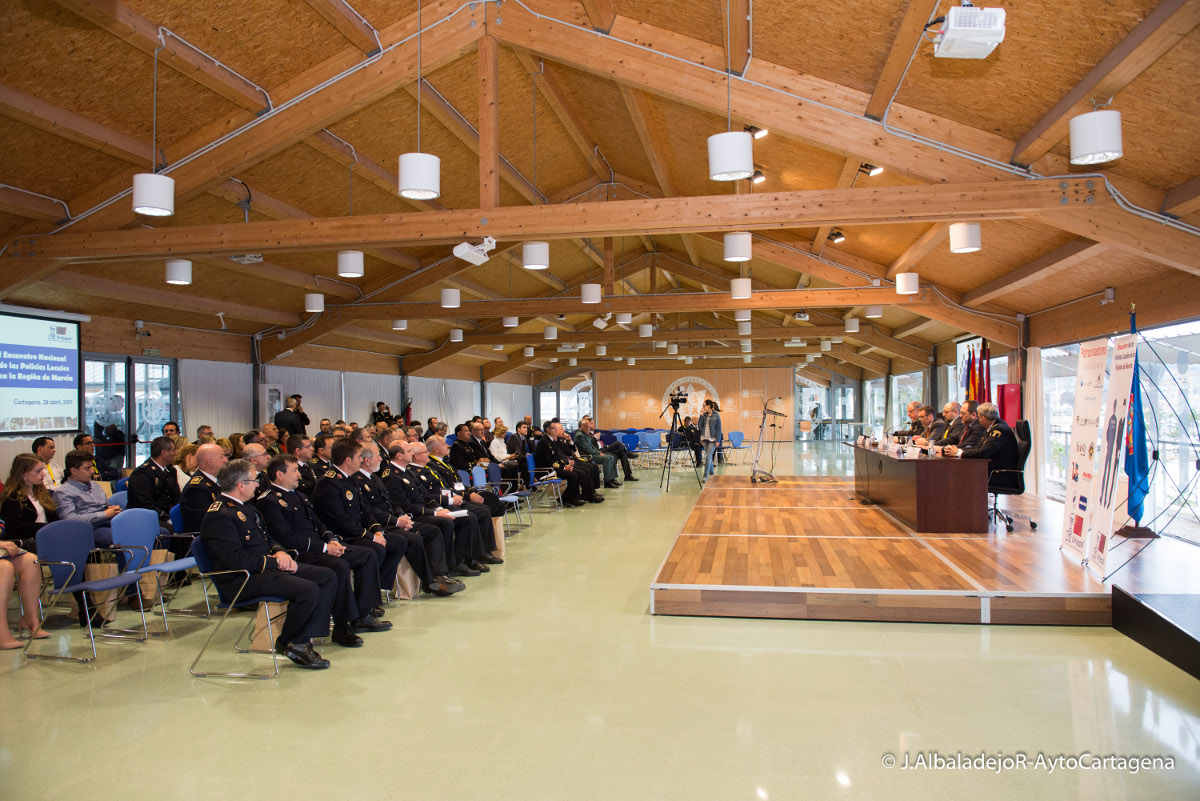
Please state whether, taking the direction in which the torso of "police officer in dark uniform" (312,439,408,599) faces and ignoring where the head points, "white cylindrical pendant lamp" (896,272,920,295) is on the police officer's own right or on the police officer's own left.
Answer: on the police officer's own left

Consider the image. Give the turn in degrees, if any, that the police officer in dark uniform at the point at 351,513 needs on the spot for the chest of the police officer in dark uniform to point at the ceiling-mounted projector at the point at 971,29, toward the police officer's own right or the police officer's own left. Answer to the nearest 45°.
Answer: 0° — they already face it

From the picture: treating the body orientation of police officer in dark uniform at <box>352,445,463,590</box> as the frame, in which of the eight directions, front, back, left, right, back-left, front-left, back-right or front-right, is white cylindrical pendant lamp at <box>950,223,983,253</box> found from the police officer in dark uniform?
front-left

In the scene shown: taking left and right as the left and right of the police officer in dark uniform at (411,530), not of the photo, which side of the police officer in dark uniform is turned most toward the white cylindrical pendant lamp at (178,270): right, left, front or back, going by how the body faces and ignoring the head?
back

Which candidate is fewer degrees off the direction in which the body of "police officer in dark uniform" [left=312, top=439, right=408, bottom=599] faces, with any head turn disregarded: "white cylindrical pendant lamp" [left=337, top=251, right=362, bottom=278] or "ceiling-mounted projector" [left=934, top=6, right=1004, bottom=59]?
the ceiling-mounted projector

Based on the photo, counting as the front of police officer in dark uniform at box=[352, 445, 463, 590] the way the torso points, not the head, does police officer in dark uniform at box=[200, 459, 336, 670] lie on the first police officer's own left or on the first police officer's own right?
on the first police officer's own right

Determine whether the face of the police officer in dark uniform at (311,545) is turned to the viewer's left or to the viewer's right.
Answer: to the viewer's right

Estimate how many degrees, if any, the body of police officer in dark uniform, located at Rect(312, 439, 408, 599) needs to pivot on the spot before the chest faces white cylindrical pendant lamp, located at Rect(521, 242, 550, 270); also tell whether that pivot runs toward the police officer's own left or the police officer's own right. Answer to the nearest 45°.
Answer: approximately 90° to the police officer's own left

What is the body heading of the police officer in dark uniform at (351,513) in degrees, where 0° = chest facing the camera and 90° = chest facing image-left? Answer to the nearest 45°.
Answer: approximately 315°

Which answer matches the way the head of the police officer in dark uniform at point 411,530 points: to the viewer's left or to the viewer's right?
to the viewer's right

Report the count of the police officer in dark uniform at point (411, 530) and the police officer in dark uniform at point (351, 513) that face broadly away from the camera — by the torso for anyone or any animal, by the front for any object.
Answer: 0

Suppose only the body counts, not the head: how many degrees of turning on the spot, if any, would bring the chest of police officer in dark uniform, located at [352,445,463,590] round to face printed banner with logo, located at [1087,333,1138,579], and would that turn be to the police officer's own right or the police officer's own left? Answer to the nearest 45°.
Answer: approximately 45° to the police officer's own left

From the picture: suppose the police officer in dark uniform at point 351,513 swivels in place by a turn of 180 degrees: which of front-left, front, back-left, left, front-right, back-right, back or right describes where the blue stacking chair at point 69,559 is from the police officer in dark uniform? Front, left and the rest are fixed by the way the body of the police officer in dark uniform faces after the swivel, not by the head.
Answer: front-left

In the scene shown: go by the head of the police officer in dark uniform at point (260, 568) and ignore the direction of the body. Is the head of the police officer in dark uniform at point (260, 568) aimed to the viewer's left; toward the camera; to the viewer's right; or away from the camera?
to the viewer's right

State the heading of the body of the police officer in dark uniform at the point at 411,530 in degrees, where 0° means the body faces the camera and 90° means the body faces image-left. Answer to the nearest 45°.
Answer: approximately 315°
